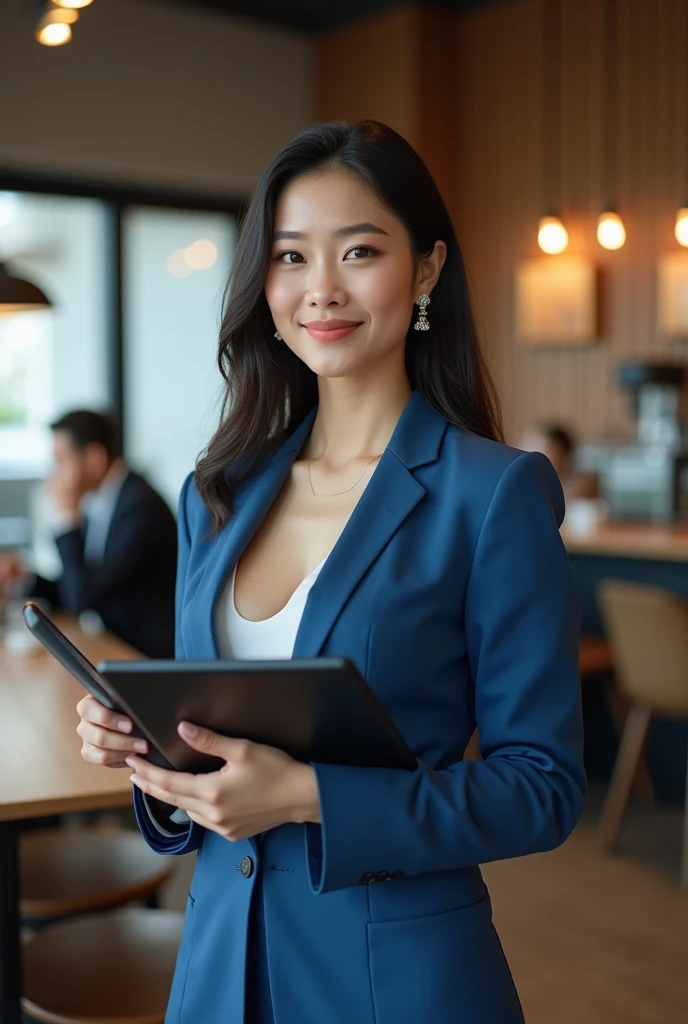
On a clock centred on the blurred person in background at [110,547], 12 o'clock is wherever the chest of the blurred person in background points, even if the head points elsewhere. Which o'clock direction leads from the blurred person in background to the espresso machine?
The espresso machine is roughly at 5 o'clock from the blurred person in background.

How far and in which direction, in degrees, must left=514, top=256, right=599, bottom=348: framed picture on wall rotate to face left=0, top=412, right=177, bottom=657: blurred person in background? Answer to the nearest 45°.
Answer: approximately 45° to its right

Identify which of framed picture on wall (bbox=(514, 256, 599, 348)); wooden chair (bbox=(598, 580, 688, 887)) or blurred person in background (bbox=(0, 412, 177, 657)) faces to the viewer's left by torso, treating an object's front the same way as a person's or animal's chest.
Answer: the blurred person in background

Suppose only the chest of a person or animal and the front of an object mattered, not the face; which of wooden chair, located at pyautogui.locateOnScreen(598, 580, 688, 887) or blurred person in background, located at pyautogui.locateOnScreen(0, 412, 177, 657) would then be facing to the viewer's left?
the blurred person in background

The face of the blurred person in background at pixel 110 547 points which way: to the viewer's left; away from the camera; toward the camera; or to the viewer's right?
to the viewer's left

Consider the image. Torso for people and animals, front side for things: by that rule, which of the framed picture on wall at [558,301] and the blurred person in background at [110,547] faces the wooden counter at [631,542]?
the framed picture on wall

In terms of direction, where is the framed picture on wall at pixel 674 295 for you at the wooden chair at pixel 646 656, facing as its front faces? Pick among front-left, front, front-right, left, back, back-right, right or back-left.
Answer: front-left

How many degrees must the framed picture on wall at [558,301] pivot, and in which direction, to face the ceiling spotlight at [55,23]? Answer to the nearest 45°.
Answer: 0° — it already faces it

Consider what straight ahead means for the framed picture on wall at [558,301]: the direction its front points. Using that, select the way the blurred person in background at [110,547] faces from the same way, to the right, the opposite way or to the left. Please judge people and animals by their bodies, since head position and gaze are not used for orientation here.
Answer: to the right

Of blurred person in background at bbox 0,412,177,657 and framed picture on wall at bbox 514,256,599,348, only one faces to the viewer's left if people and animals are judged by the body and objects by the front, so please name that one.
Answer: the blurred person in background

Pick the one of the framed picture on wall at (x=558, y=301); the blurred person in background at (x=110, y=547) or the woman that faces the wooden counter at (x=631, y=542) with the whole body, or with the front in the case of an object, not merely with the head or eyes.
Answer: the framed picture on wall

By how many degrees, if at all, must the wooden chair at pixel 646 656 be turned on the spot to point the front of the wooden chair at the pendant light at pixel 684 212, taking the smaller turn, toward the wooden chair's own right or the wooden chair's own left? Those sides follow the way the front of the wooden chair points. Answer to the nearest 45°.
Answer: approximately 45° to the wooden chair's own left

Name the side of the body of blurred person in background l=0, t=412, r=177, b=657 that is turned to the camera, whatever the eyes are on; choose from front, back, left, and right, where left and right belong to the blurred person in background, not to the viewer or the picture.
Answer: left
